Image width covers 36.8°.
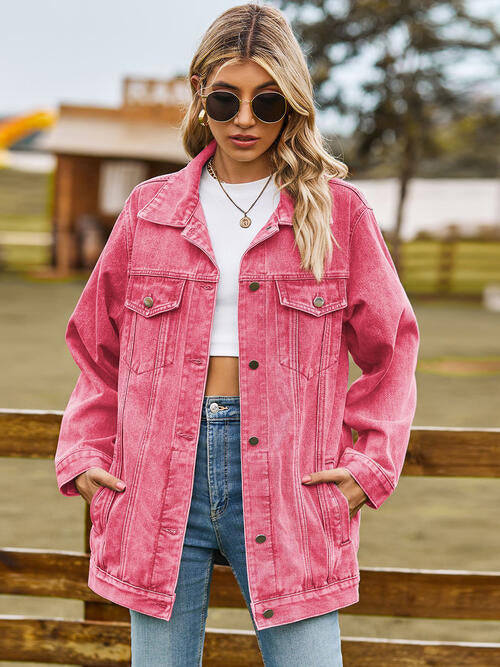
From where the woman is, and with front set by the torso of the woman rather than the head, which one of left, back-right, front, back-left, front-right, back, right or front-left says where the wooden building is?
back

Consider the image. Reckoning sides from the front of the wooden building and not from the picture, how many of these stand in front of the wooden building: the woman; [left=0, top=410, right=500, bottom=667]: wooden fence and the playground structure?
2

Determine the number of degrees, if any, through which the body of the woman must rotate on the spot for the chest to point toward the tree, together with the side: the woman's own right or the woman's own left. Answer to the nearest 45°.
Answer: approximately 180°

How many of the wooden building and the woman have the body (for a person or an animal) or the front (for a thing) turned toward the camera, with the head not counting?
2

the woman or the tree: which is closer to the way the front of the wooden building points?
the woman

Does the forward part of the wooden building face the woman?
yes

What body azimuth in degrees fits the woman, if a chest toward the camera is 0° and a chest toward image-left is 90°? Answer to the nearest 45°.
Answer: approximately 0°
